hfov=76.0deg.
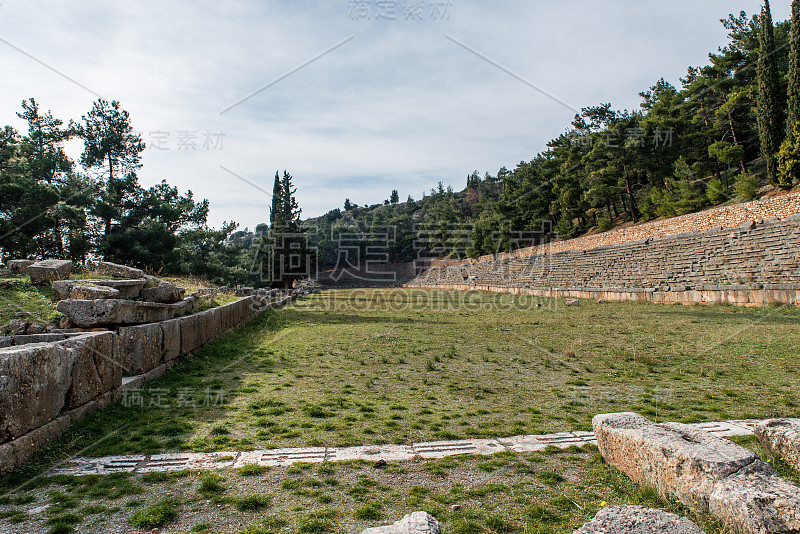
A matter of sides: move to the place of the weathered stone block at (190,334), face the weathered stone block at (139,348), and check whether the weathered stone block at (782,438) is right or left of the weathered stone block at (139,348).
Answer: left

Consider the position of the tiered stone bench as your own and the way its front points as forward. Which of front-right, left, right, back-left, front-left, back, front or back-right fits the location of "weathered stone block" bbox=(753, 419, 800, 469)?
front-left

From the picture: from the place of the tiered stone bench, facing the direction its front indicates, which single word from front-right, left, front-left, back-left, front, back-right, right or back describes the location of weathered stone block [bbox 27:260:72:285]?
front

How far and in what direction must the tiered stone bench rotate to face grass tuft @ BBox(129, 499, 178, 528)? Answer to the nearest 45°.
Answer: approximately 45° to its left

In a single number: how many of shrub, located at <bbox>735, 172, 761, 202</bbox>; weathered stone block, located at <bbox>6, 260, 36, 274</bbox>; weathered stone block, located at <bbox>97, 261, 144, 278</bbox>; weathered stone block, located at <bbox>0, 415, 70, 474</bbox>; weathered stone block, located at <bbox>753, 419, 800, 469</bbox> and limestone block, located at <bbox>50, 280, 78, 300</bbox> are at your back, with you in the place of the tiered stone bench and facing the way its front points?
1

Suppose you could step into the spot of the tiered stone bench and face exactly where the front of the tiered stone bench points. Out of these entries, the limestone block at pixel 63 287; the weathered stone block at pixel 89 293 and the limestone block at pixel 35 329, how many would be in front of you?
3

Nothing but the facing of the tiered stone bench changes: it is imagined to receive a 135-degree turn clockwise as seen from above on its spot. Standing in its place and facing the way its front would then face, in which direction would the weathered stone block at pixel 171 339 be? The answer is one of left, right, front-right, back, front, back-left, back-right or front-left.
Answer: back-left

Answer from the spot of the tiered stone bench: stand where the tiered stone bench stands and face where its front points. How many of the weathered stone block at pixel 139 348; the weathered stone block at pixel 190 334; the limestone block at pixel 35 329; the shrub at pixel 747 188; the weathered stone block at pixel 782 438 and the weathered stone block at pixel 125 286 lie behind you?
1

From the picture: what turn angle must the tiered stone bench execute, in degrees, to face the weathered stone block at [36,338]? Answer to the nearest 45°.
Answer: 0° — it already faces it

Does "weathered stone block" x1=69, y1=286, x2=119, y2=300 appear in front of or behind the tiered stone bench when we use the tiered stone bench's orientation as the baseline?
in front

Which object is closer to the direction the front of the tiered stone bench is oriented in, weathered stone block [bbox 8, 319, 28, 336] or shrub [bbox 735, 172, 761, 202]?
the weathered stone block

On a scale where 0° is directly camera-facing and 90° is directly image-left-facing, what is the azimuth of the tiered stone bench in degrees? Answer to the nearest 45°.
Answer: approximately 45°

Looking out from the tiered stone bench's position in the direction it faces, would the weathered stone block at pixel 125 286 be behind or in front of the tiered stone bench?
in front

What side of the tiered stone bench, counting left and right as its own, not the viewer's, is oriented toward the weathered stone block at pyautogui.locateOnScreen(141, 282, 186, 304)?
front

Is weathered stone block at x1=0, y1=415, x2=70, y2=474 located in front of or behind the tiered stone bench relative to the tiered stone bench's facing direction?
in front

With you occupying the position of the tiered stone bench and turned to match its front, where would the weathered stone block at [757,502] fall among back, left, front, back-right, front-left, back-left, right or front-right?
front-left
